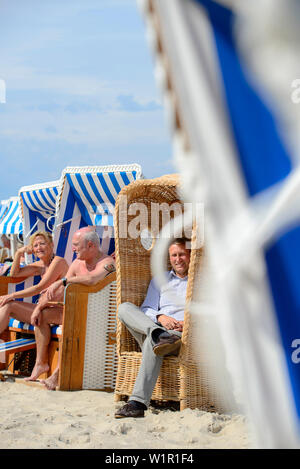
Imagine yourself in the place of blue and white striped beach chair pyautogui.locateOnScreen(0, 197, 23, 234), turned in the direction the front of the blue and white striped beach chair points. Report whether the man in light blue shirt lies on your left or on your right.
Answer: on your left

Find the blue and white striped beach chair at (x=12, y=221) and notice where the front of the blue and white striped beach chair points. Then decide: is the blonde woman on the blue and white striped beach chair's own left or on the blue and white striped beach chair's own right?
on the blue and white striped beach chair's own left

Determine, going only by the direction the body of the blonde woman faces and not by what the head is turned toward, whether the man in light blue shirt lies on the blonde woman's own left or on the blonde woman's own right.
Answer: on the blonde woman's own left

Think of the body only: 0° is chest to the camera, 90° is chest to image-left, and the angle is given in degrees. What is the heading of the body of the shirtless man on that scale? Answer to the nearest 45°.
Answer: approximately 45°

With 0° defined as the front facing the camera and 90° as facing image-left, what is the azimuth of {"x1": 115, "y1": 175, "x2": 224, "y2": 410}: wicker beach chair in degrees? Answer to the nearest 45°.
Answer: approximately 45°

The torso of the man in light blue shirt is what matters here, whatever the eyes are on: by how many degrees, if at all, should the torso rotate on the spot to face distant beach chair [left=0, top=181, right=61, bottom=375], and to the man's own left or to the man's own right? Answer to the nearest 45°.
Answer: approximately 90° to the man's own right

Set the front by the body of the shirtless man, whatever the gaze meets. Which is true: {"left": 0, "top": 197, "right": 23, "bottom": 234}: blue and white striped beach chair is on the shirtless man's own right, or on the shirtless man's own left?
on the shirtless man's own right

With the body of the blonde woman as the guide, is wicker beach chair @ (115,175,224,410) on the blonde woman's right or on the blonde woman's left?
on the blonde woman's left

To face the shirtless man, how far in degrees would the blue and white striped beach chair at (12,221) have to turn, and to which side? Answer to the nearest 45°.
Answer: approximately 45° to its left

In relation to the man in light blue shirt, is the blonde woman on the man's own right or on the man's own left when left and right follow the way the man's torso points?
on the man's own right

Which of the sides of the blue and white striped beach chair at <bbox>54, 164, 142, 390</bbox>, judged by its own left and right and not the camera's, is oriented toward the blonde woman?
right

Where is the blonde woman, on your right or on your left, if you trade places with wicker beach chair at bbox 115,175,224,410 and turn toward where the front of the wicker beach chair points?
on your right

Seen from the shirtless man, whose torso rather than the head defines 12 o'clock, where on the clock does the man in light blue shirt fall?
The man in light blue shirt is roughly at 9 o'clock from the shirtless man.
